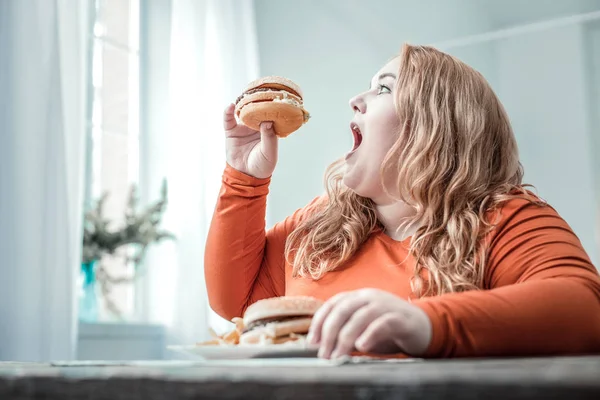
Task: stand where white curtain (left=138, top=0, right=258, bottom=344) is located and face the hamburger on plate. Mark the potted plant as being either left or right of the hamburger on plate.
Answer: right

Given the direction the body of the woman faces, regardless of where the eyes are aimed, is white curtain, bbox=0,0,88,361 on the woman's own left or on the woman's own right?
on the woman's own right

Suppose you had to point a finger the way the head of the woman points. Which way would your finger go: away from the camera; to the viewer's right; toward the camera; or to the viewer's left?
to the viewer's left

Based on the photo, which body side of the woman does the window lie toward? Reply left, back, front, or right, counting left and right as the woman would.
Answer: right

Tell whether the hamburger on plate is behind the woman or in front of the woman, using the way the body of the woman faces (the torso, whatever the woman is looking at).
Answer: in front

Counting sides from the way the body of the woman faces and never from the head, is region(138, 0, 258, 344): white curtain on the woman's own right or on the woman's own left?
on the woman's own right

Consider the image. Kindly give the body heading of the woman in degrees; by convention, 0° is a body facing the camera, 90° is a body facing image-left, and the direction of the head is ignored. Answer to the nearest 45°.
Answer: approximately 45°

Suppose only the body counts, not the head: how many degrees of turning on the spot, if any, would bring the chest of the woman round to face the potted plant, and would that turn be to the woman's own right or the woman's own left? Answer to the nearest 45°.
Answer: approximately 90° to the woman's own right

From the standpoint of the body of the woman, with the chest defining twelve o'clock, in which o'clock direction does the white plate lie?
The white plate is roughly at 11 o'clock from the woman.
